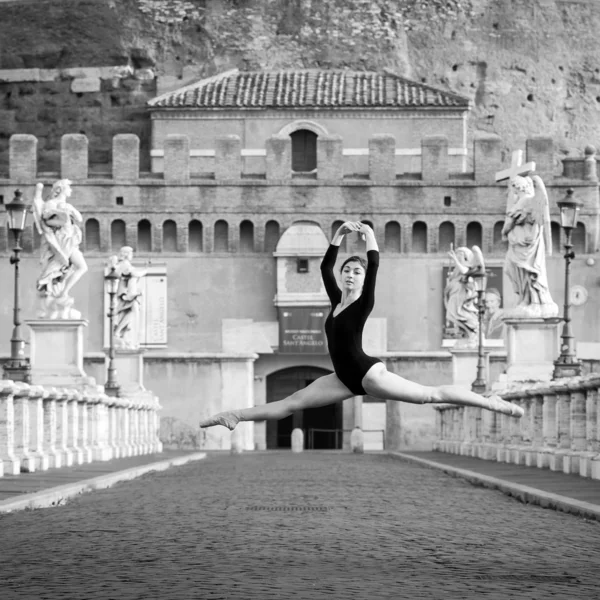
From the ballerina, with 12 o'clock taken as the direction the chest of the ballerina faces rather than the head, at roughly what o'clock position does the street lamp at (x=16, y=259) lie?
The street lamp is roughly at 4 o'clock from the ballerina.

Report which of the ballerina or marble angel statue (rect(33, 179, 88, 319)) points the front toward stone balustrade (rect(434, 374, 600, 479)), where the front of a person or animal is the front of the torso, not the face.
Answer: the marble angel statue

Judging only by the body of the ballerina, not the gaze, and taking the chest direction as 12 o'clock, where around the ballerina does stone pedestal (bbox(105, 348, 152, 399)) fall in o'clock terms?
The stone pedestal is roughly at 4 o'clock from the ballerina.

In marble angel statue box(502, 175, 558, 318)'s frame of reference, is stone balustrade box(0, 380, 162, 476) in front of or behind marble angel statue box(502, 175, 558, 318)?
in front

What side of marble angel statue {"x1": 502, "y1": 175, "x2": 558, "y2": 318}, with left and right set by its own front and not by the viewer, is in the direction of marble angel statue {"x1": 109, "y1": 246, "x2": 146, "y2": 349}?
right

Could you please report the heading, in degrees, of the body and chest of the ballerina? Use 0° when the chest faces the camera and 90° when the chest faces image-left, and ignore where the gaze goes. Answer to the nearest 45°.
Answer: approximately 45°

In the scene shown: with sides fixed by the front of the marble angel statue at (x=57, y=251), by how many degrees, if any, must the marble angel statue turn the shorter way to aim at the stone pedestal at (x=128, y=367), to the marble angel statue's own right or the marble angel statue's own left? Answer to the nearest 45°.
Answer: approximately 135° to the marble angel statue's own left

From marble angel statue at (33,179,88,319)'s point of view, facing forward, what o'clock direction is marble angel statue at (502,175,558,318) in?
marble angel statue at (502,175,558,318) is roughly at 11 o'clock from marble angel statue at (33,179,88,319).

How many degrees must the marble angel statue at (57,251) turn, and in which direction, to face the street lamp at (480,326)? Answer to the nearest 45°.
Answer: approximately 90° to its left

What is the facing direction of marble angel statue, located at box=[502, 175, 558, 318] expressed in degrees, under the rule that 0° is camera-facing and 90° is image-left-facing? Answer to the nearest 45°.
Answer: approximately 45°

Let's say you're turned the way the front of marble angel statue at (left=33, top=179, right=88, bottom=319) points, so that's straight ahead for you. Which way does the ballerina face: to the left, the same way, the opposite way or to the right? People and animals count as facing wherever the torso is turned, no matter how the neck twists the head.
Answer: to the right

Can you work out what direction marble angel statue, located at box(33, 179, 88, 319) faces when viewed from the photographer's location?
facing the viewer and to the right of the viewer
